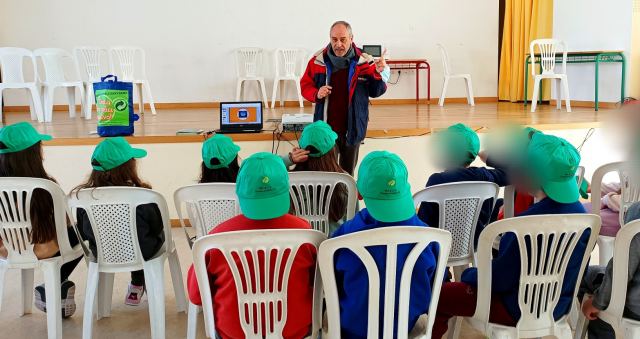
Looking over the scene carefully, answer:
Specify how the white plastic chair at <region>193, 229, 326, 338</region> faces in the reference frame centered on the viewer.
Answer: facing away from the viewer

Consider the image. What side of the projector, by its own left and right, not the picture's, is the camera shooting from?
back

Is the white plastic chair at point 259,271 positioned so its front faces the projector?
yes

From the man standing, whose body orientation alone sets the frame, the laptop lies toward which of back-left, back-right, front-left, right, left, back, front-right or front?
back-right

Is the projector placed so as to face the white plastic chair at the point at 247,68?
yes

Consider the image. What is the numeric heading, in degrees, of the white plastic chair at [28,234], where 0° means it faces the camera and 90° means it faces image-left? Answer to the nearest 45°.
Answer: approximately 225°

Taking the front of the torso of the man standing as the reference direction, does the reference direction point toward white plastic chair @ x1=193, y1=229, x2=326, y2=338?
yes

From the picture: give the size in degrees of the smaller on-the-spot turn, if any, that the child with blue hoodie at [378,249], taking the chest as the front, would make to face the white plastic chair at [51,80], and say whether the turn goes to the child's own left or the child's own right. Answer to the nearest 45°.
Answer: approximately 45° to the child's own left

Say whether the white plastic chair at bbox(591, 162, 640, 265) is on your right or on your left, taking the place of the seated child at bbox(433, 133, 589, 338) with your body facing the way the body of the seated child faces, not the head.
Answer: on your right

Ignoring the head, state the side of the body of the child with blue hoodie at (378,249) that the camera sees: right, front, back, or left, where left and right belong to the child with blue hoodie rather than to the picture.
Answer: back
